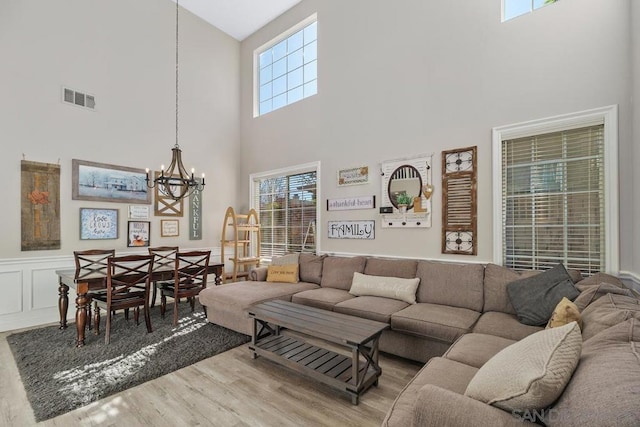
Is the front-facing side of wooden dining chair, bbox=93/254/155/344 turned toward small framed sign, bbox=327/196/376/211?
no

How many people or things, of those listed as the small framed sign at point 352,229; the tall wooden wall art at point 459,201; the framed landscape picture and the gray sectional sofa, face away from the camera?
0

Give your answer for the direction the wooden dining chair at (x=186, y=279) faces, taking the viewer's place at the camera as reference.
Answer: facing away from the viewer and to the left of the viewer

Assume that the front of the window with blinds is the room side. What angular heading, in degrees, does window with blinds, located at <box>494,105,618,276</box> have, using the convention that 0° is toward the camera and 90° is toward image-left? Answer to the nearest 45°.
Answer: approximately 45°

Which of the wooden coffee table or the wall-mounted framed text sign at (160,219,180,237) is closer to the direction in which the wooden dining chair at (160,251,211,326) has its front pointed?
the wall-mounted framed text sign

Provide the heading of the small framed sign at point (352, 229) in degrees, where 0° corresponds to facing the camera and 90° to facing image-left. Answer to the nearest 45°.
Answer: approximately 45°

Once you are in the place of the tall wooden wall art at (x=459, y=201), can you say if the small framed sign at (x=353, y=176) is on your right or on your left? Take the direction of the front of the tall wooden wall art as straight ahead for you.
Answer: on your right

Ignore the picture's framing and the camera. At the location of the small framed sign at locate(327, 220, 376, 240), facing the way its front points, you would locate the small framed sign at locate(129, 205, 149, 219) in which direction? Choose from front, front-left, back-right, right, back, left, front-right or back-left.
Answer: front-right

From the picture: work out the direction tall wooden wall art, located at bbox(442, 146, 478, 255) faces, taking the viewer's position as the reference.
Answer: facing the viewer and to the left of the viewer

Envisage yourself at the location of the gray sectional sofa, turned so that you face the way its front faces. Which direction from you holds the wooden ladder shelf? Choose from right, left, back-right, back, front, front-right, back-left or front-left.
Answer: right

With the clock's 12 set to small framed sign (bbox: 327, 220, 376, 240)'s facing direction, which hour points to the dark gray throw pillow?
The dark gray throw pillow is roughly at 9 o'clock from the small framed sign.

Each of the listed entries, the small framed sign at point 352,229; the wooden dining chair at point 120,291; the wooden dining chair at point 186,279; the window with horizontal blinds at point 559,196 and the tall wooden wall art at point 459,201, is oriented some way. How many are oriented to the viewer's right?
0

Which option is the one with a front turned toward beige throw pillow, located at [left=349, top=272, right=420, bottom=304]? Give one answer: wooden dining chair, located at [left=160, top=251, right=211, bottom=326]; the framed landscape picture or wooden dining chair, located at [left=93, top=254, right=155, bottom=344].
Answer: the framed landscape picture

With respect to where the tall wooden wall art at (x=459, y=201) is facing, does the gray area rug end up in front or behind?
in front

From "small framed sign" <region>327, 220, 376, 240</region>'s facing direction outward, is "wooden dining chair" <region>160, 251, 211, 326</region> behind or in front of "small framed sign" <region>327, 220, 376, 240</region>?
in front

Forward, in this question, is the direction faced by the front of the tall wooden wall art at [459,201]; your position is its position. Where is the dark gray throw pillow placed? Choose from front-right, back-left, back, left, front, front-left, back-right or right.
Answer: left
